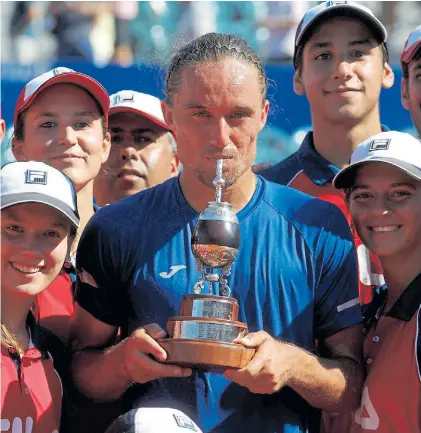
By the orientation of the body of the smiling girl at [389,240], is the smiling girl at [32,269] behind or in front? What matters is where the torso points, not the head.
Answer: in front

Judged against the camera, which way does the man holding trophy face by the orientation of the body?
toward the camera

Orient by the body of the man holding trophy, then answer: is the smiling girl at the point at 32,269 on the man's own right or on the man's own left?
on the man's own right

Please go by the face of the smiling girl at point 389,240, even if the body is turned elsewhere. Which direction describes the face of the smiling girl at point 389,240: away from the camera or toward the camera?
toward the camera

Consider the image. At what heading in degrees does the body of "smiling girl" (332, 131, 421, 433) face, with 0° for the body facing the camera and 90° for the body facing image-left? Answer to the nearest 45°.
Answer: approximately 45°

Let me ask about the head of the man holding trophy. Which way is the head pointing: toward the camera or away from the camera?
toward the camera
